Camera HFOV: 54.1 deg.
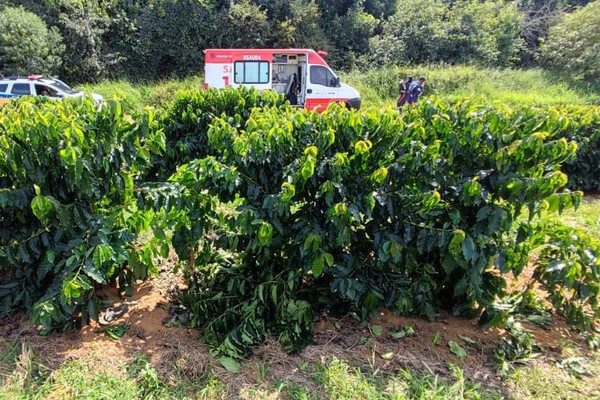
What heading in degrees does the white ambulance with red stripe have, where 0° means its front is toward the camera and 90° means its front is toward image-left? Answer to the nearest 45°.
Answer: approximately 270°

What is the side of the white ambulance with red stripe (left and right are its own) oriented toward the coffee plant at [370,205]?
right

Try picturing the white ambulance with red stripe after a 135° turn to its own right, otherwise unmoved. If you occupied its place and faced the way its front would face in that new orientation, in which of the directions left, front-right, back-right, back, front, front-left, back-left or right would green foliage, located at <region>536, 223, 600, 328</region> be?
front-left

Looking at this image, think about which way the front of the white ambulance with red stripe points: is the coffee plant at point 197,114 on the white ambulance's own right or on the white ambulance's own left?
on the white ambulance's own right

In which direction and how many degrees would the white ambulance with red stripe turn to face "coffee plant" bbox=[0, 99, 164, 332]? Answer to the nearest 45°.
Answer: approximately 90° to its right

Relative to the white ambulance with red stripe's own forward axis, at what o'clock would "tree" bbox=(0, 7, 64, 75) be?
The tree is roughly at 7 o'clock from the white ambulance with red stripe.

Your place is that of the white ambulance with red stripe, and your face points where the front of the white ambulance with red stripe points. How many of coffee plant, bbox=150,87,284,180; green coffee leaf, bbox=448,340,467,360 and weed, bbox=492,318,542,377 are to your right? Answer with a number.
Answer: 3

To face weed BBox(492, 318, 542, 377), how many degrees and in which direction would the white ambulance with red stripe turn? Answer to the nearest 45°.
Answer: approximately 90° to its right

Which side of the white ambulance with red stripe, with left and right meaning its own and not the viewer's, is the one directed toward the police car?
back

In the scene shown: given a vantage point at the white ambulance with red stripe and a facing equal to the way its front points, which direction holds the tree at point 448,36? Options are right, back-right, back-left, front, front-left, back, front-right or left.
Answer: front-left

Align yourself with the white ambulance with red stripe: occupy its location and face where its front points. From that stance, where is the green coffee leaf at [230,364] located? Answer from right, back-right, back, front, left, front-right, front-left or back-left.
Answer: right

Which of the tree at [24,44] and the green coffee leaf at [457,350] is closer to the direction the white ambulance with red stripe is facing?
the green coffee leaf
